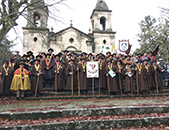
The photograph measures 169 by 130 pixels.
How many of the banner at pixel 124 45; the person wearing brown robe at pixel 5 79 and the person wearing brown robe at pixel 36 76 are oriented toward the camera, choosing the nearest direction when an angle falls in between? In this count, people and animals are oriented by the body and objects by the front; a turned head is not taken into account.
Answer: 3

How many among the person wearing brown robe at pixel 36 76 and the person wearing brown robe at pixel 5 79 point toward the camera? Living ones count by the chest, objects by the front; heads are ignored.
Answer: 2

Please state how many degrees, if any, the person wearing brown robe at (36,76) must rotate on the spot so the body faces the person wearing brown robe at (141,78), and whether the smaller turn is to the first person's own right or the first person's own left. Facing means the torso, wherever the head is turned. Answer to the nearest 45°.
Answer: approximately 90° to the first person's own left

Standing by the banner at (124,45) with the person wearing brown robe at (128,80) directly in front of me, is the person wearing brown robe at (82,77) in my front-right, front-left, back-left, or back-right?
front-right

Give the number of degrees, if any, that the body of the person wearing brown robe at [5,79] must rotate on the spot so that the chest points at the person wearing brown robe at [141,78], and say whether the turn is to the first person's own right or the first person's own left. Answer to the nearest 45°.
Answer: approximately 90° to the first person's own left

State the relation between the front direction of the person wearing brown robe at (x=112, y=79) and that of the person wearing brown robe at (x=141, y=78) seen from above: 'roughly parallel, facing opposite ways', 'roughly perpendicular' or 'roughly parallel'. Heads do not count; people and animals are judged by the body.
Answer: roughly parallel

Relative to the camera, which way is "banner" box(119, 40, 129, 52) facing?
toward the camera

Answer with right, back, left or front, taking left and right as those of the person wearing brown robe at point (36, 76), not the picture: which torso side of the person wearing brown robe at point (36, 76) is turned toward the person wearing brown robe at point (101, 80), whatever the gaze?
left

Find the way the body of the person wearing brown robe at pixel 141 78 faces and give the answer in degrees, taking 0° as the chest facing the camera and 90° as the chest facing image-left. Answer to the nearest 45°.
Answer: approximately 45°

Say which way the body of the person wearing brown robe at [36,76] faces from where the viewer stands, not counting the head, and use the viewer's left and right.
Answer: facing the viewer
